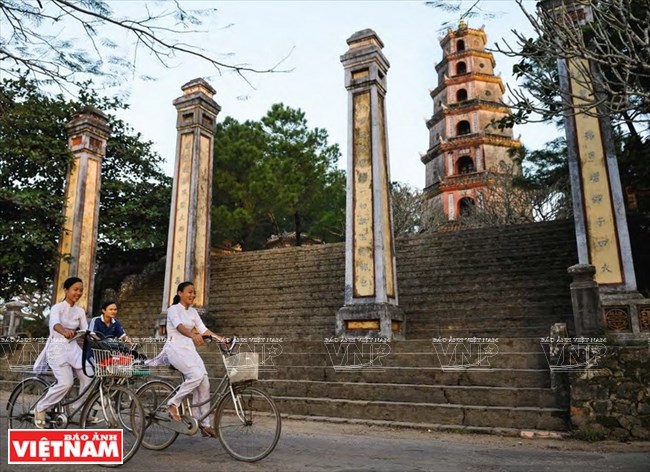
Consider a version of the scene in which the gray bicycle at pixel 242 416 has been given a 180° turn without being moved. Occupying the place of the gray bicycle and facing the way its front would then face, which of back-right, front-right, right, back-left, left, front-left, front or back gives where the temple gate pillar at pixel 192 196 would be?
front-right

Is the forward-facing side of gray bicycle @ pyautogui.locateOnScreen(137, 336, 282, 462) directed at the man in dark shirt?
no

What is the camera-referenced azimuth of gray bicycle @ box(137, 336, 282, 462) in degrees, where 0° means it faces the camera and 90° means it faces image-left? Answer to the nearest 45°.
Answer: approximately 315°

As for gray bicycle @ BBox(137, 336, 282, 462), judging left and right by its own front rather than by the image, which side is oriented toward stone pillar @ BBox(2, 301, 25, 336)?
back

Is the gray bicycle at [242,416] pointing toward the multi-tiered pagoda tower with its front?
no

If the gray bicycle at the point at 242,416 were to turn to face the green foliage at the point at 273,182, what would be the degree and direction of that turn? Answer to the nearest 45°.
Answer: approximately 135° to its left

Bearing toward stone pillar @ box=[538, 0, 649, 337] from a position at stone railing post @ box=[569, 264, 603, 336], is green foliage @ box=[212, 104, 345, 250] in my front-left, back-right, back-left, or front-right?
front-left
